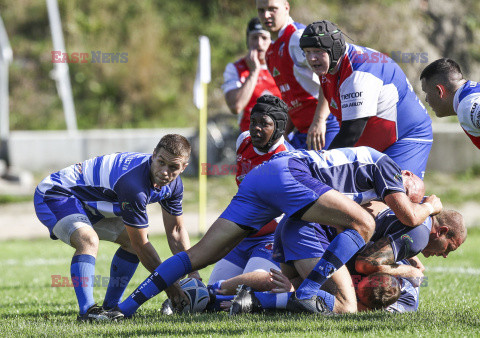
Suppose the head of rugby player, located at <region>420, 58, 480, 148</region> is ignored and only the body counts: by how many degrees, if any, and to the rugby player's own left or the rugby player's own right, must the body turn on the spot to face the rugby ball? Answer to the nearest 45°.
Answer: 0° — they already face it

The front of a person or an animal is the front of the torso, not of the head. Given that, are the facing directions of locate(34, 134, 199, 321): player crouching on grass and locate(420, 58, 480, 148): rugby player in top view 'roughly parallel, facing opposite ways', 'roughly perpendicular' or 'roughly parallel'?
roughly parallel, facing opposite ways

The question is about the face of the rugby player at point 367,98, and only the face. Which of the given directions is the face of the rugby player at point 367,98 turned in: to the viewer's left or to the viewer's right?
to the viewer's left

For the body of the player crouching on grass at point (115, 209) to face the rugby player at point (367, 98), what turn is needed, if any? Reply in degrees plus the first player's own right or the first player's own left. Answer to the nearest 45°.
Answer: approximately 45° to the first player's own left

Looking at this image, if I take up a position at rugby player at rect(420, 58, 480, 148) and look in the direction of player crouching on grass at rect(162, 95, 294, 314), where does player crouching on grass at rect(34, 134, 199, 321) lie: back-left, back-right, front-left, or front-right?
front-left

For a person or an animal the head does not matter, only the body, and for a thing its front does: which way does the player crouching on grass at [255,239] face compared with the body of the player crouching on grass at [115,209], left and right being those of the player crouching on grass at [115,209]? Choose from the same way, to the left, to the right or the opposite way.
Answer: to the right

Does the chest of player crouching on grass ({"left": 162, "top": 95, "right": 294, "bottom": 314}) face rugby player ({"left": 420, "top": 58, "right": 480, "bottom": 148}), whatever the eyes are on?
no

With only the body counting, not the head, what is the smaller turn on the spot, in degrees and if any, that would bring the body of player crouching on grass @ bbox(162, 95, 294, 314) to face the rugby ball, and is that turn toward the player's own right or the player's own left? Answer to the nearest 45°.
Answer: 0° — they already face it

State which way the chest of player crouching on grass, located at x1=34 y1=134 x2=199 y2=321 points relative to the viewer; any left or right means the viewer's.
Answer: facing the viewer and to the right of the viewer

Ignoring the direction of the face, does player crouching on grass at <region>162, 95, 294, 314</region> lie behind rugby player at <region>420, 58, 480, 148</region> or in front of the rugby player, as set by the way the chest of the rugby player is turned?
in front

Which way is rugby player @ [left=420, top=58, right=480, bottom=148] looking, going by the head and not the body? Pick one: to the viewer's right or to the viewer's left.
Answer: to the viewer's left

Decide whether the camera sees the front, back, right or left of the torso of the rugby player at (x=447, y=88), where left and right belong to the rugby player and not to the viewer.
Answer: left

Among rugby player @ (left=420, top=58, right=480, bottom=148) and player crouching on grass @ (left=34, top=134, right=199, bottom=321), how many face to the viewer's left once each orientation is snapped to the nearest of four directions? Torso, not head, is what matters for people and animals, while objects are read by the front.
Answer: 1

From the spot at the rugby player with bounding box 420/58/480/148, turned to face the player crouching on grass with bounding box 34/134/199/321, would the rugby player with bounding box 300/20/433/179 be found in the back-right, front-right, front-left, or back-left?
front-right
